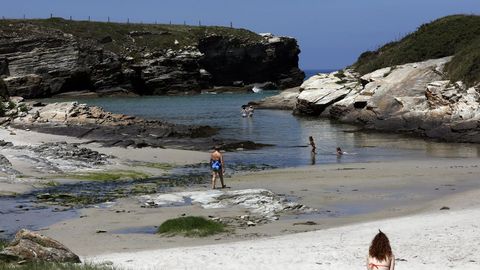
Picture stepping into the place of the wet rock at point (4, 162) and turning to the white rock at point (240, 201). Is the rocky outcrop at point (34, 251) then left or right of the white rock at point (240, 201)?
right

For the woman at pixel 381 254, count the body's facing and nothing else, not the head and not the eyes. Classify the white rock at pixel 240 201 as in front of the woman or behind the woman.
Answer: in front

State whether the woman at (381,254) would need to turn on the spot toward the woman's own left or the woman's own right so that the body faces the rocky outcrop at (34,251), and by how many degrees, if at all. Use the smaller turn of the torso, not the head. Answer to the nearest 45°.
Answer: approximately 90° to the woman's own left

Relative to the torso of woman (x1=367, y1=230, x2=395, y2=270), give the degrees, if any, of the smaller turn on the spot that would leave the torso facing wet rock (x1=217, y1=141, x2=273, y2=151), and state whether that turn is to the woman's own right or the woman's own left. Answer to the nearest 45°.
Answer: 0° — they already face it

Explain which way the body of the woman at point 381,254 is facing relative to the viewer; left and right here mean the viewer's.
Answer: facing away from the viewer

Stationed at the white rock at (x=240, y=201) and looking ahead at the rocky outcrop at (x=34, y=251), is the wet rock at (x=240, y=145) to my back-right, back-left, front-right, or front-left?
back-right

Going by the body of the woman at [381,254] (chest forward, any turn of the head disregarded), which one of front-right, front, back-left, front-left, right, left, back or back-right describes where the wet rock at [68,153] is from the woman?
front-left

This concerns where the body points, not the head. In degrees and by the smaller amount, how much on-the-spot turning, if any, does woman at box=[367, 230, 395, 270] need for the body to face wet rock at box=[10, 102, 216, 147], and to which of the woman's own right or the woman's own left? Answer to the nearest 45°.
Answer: approximately 45° to the woman's own left

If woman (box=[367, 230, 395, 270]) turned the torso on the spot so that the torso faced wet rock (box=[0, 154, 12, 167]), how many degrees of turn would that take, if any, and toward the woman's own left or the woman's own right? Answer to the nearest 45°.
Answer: approximately 45° to the woman's own left
